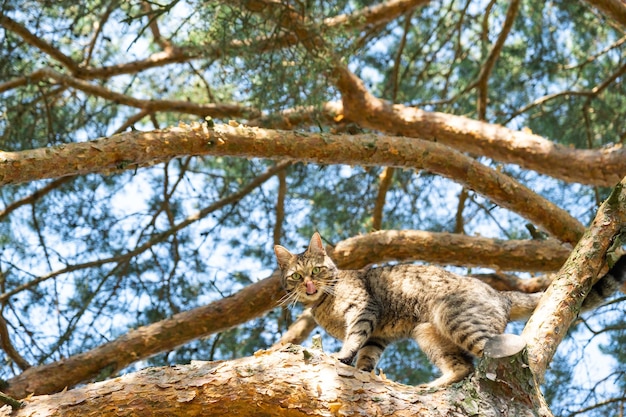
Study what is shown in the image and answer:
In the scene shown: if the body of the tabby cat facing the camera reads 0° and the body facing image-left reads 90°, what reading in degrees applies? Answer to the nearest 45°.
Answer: approximately 90°

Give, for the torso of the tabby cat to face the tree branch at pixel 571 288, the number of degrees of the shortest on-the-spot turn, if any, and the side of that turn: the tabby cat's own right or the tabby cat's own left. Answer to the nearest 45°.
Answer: approximately 135° to the tabby cat's own left
